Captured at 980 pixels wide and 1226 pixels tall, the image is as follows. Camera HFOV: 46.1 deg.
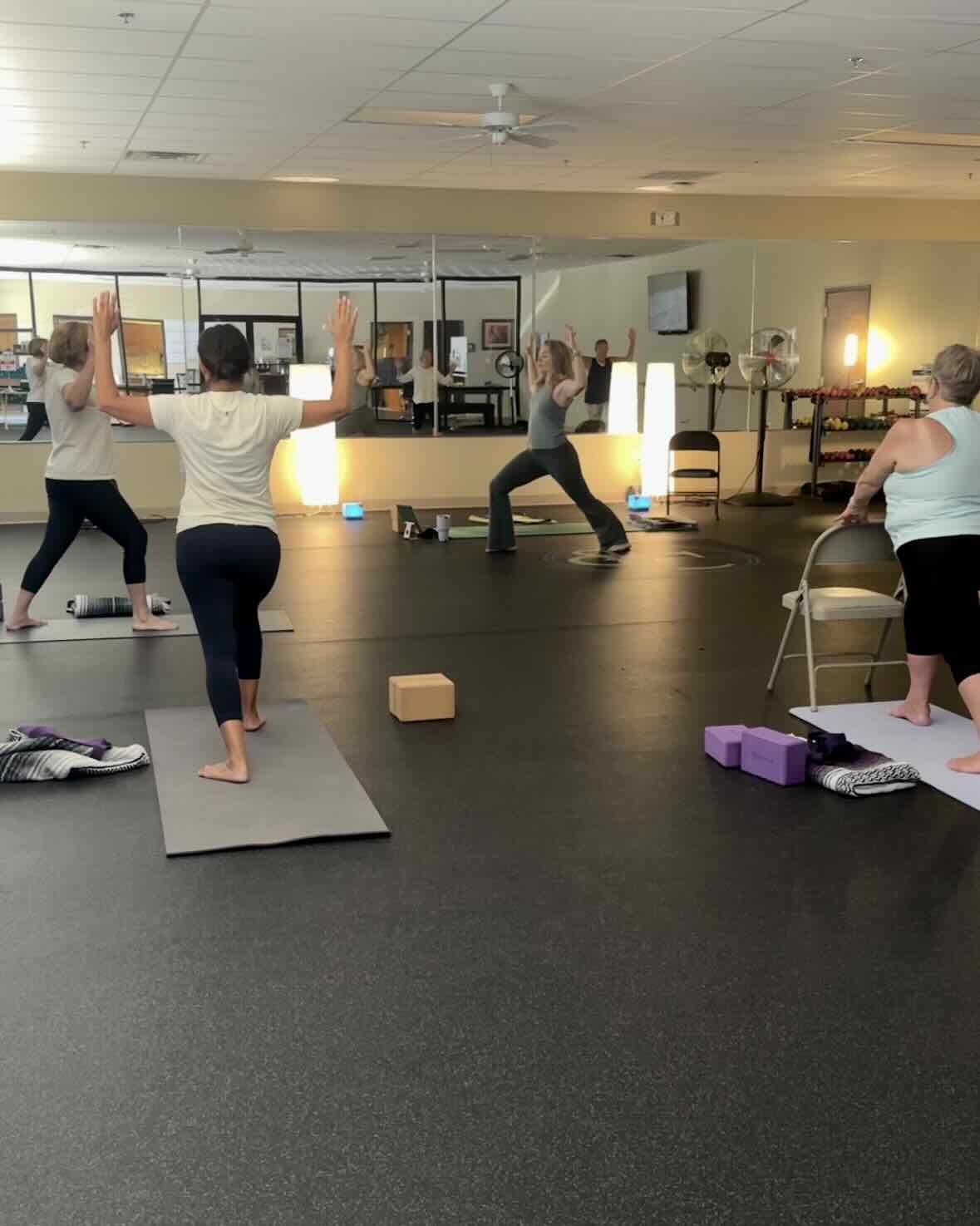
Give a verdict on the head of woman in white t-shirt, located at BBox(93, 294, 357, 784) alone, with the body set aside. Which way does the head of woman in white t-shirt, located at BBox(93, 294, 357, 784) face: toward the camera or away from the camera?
away from the camera

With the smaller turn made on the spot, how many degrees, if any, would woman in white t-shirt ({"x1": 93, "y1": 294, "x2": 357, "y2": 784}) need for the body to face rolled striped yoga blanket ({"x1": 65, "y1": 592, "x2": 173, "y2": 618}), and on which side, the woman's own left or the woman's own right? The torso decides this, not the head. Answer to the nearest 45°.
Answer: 0° — they already face it

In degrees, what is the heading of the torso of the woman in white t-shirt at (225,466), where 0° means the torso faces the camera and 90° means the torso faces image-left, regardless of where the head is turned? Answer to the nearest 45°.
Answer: approximately 180°

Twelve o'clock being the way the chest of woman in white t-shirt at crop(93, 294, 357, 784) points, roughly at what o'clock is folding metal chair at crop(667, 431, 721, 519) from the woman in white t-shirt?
The folding metal chair is roughly at 1 o'clock from the woman in white t-shirt.

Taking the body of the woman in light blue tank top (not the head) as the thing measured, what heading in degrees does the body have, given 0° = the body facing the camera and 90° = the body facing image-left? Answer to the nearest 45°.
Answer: approximately 135°

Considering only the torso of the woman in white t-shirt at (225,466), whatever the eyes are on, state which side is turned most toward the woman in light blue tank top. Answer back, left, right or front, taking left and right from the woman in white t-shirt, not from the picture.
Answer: right

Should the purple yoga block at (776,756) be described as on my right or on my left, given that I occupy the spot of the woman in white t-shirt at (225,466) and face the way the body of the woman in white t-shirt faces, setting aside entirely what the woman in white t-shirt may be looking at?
on my right

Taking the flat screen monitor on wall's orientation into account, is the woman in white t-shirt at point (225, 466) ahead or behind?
ahead

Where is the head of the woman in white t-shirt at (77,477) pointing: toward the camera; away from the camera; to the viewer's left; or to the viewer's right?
away from the camera
